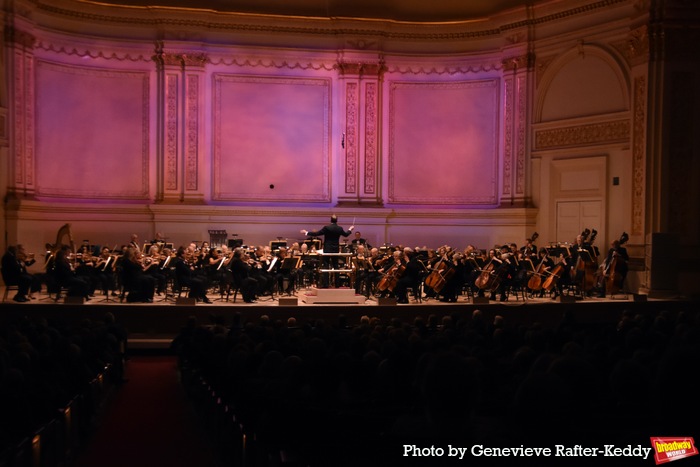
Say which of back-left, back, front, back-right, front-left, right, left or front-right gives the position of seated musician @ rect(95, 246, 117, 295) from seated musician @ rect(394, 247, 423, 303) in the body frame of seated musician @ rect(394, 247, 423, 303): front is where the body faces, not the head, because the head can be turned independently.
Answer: front

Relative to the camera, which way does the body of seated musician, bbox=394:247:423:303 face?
to the viewer's left

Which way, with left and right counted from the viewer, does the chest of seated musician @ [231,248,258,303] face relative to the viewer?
facing to the right of the viewer

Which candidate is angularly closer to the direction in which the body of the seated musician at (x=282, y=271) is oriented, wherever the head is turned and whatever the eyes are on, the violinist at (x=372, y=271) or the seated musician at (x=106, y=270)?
the violinist

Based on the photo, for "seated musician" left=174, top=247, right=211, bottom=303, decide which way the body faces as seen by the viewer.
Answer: to the viewer's right

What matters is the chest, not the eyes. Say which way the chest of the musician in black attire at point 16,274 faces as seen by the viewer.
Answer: to the viewer's right

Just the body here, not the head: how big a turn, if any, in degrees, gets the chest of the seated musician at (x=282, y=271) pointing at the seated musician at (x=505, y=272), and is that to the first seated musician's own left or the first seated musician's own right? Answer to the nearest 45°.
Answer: approximately 45° to the first seated musician's own left

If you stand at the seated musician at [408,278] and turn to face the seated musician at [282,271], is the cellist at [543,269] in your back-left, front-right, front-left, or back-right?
back-right

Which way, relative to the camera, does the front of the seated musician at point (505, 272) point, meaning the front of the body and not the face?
to the viewer's left

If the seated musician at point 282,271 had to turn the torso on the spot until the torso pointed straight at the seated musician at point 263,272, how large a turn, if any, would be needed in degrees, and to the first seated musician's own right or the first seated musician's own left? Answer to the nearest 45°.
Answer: approximately 135° to the first seated musician's own right

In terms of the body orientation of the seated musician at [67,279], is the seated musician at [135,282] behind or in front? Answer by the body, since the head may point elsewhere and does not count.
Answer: in front

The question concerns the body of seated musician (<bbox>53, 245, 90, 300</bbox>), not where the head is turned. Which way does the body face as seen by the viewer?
to the viewer's right

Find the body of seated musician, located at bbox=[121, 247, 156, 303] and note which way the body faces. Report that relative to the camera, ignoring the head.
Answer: to the viewer's right

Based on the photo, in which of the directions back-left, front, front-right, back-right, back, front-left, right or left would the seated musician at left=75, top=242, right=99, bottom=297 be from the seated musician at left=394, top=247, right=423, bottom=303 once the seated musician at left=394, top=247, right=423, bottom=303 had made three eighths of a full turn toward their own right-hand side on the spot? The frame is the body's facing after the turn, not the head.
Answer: back-left

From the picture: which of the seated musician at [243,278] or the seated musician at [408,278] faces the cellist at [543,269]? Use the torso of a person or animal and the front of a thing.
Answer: the seated musician at [243,278]

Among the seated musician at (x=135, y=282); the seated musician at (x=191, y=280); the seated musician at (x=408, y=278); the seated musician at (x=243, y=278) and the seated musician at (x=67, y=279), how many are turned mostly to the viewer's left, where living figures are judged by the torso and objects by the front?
1
